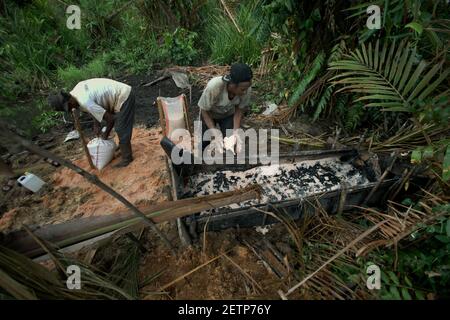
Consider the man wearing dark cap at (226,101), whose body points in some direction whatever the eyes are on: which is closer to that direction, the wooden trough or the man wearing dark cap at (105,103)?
the wooden trough

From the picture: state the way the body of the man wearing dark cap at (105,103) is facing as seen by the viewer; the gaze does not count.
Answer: to the viewer's left

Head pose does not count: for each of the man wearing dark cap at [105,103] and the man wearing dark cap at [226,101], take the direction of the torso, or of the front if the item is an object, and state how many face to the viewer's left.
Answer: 1

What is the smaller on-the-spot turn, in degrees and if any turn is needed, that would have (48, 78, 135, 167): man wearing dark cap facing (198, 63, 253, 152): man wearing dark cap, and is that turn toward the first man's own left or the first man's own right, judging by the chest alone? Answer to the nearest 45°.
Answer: approximately 135° to the first man's own left

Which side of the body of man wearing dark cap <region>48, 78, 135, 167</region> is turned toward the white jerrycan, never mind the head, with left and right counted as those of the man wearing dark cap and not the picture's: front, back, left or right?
front

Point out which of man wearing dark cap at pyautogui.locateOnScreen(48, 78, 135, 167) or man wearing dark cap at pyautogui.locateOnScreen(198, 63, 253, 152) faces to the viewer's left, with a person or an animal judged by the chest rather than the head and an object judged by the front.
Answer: man wearing dark cap at pyautogui.locateOnScreen(48, 78, 135, 167)

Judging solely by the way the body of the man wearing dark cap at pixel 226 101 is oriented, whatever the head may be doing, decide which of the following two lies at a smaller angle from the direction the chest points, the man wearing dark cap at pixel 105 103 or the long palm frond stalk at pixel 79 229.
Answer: the long palm frond stalk

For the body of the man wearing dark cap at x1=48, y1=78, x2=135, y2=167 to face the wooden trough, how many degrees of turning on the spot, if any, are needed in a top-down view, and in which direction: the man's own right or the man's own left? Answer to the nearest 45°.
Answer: approximately 135° to the man's own left

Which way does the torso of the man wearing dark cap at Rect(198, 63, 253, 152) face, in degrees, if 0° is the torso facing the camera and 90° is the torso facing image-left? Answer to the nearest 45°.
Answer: approximately 315°

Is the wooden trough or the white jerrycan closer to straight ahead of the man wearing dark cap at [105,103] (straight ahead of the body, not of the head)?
the white jerrycan

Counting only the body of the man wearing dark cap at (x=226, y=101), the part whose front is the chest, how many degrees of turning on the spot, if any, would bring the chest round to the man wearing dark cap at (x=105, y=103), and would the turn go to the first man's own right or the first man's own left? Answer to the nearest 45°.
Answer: approximately 135° to the first man's own right
